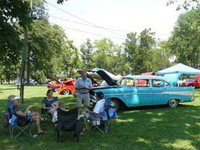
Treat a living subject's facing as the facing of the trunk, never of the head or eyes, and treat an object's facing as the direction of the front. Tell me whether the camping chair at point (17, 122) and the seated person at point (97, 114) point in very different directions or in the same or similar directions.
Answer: very different directions

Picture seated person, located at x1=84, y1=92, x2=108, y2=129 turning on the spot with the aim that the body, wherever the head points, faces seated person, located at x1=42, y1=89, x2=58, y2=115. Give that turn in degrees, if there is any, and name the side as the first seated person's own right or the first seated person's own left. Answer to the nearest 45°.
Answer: approximately 45° to the first seated person's own right

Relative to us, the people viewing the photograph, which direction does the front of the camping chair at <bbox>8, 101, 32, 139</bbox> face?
facing to the right of the viewer

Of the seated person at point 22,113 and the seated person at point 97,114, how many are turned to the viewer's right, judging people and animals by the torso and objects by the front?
1

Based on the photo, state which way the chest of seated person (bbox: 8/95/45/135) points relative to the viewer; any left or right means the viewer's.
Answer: facing to the right of the viewer

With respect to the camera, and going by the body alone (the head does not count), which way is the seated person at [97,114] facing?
to the viewer's left

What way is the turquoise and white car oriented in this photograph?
to the viewer's left

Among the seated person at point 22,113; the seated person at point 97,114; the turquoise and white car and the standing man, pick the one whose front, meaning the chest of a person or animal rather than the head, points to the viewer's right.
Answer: the seated person at point 22,113

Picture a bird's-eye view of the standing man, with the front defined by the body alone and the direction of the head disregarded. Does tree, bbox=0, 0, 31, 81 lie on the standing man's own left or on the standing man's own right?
on the standing man's own right

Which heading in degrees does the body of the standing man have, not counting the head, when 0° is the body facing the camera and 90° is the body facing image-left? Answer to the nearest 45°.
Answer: approximately 0°

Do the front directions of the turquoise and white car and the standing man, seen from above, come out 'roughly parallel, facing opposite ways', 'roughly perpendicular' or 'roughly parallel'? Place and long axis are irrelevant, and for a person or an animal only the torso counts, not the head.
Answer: roughly perpendicular
